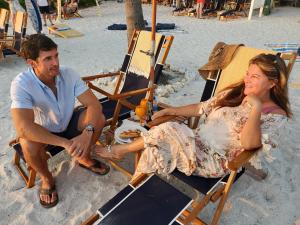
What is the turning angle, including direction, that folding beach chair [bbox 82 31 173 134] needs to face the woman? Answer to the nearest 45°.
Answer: approximately 45° to its left

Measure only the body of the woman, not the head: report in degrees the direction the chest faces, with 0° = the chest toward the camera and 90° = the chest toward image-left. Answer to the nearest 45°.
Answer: approximately 45°

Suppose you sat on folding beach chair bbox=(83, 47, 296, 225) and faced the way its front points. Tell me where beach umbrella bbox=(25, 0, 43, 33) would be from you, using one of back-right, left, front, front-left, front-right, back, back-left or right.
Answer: right

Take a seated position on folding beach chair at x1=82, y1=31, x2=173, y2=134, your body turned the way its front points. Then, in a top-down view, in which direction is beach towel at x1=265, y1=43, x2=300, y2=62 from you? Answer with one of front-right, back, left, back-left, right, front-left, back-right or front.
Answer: back

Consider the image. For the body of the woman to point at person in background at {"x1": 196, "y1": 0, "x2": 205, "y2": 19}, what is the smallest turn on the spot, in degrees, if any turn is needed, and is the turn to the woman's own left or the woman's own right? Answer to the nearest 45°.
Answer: approximately 135° to the woman's own right

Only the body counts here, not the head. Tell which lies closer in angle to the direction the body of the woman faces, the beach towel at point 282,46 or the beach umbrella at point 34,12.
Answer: the beach umbrella

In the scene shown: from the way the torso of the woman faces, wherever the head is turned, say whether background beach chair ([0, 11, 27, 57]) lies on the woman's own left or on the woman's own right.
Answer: on the woman's own right

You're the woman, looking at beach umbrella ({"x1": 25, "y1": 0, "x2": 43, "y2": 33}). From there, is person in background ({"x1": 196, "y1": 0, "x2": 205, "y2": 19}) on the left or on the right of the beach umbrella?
right

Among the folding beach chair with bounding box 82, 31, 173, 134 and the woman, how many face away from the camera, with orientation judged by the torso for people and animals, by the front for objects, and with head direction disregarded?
0

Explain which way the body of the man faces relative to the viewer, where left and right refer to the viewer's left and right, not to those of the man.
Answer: facing the viewer and to the right of the viewer
